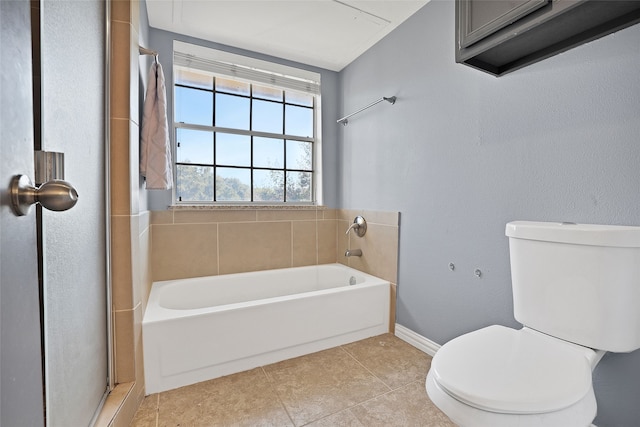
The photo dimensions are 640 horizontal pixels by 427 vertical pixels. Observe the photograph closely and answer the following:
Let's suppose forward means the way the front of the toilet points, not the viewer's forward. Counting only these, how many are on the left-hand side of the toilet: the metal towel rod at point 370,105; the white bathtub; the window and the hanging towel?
0

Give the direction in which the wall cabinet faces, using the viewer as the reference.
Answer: facing the viewer and to the left of the viewer

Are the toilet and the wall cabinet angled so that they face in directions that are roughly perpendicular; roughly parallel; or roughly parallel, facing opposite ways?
roughly parallel

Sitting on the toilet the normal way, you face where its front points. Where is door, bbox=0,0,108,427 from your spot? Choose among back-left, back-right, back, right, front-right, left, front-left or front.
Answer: front

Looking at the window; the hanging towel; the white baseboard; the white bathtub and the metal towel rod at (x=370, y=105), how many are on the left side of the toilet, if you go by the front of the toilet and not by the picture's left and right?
0

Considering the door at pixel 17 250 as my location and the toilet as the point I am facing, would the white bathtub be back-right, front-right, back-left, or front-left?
front-left

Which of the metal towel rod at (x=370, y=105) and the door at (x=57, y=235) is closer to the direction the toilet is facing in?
the door

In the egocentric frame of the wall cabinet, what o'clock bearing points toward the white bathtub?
The white bathtub is roughly at 1 o'clock from the wall cabinet.

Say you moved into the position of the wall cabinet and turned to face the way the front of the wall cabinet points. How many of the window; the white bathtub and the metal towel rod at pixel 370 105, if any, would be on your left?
0

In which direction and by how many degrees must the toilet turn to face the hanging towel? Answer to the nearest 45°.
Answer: approximately 45° to its right

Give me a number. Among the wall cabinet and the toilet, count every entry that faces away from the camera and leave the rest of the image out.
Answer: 0

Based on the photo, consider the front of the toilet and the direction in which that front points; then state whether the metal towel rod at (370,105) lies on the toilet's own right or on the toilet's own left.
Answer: on the toilet's own right

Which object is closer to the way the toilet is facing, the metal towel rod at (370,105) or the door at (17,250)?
the door

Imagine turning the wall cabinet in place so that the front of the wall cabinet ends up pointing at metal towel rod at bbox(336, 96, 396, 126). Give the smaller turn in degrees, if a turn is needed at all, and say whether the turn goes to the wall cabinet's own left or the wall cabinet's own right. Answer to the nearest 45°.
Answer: approximately 90° to the wall cabinet's own right

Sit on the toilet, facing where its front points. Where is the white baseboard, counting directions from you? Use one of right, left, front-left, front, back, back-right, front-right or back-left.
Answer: right

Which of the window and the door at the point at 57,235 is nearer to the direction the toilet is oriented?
the door

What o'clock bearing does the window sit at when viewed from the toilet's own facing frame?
The window is roughly at 2 o'clock from the toilet.

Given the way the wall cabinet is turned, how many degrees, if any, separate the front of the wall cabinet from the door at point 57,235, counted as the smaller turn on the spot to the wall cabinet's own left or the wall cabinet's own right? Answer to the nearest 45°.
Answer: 0° — it already faces it

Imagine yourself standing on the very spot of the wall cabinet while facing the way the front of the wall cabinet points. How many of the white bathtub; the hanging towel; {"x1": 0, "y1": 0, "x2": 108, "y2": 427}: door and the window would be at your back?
0
